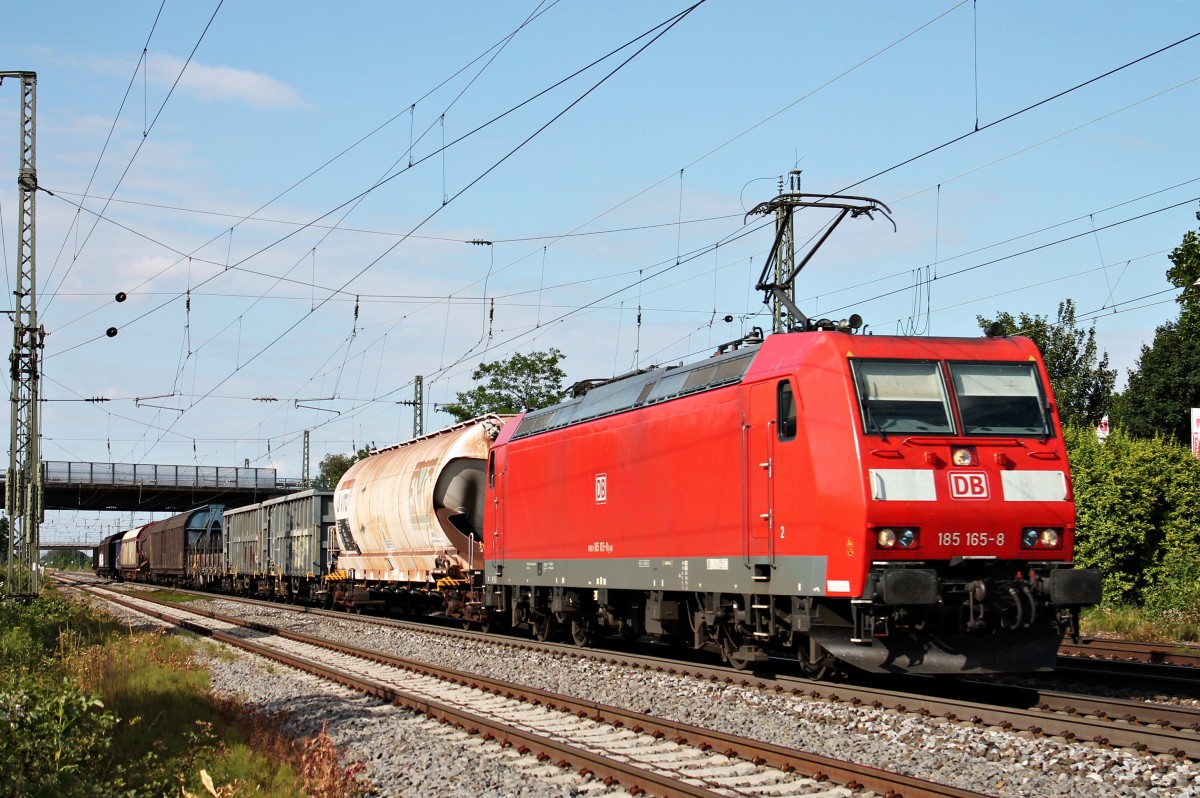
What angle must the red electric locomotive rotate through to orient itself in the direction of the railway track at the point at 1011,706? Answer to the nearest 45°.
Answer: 0° — it already faces it

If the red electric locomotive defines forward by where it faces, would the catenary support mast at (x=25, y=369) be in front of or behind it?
behind

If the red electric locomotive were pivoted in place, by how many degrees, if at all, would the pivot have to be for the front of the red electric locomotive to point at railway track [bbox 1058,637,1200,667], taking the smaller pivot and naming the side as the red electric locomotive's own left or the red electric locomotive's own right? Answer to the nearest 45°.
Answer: approximately 90° to the red electric locomotive's own left

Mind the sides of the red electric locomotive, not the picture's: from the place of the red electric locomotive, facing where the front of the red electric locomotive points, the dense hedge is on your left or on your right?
on your left

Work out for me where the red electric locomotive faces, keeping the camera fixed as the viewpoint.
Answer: facing the viewer and to the right of the viewer

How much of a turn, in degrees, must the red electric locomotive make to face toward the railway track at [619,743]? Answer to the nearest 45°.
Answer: approximately 90° to its right
